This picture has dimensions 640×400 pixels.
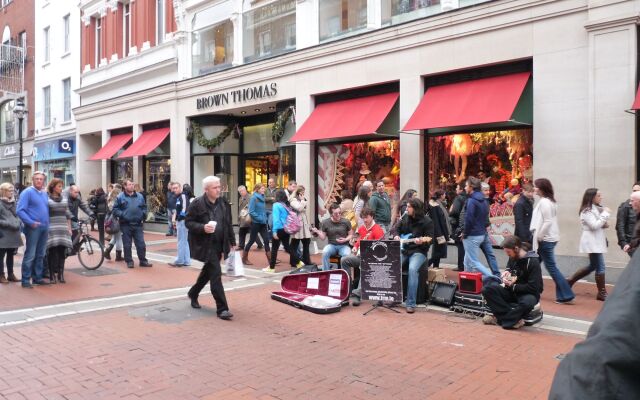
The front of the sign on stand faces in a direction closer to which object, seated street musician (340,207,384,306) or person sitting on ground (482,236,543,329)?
the person sitting on ground

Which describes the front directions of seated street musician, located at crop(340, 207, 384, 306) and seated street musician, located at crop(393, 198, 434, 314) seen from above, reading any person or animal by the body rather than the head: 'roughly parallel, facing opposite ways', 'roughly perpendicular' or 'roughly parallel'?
roughly parallel

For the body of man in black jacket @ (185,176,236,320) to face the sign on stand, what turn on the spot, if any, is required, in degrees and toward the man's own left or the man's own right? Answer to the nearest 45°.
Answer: approximately 45° to the man's own left

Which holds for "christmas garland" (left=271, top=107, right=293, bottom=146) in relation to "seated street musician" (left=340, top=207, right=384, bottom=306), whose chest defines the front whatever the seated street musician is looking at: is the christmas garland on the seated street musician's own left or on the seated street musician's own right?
on the seated street musician's own right

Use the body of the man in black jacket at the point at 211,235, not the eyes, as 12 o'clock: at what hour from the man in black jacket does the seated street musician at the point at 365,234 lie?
The seated street musician is roughly at 10 o'clock from the man in black jacket.

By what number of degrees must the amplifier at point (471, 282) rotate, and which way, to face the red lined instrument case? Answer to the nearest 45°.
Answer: approximately 45° to its right

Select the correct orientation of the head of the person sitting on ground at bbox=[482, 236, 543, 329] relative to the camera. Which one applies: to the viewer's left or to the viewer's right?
to the viewer's left

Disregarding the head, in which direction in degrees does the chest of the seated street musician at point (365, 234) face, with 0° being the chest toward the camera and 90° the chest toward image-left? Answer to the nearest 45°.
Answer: approximately 45°

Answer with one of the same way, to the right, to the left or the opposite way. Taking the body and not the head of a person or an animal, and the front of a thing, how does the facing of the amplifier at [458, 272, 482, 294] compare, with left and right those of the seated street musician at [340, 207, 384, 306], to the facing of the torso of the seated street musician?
the same way

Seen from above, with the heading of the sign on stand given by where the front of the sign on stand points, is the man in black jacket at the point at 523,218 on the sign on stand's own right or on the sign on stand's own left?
on the sign on stand's own left

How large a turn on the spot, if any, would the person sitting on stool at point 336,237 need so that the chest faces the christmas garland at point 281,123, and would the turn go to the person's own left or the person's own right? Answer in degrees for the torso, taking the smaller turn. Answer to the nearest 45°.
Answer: approximately 180°

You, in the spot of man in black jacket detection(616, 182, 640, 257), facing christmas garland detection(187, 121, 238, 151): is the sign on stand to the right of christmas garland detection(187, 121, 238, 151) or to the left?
left

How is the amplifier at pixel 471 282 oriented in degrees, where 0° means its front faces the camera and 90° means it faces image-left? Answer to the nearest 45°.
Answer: approximately 45°

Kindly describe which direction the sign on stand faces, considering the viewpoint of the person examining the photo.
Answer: facing the viewer

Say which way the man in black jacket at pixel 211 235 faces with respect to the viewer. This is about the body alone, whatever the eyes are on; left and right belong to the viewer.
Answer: facing the viewer and to the right of the viewer
